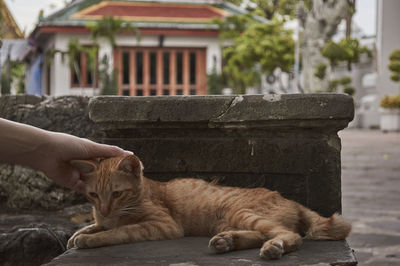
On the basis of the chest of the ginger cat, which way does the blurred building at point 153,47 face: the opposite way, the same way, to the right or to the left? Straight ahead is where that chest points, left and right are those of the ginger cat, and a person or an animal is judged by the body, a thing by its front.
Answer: to the left

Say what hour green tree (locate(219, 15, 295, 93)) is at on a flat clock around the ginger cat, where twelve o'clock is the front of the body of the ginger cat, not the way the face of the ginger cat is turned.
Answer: The green tree is roughly at 3 o'clock from the ginger cat.

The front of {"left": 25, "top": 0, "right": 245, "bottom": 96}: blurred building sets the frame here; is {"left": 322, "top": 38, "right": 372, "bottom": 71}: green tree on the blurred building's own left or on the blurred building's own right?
on the blurred building's own left

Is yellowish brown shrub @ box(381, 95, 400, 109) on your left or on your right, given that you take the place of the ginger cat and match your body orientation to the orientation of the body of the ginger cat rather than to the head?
on your right

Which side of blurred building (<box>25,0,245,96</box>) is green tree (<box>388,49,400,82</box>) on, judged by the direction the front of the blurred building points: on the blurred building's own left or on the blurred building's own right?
on the blurred building's own left

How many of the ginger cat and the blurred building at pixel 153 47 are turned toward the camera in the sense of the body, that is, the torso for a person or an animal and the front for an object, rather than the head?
1

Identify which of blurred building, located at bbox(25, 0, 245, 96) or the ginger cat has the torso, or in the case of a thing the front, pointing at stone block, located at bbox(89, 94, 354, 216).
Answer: the blurred building

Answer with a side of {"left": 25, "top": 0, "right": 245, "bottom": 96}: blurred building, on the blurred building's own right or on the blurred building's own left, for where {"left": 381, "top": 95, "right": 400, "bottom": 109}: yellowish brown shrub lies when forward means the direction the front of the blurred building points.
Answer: on the blurred building's own left

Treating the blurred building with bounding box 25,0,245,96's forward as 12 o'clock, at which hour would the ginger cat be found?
The ginger cat is roughly at 12 o'clock from the blurred building.

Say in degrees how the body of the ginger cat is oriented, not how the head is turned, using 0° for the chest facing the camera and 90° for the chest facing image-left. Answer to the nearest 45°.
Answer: approximately 90°

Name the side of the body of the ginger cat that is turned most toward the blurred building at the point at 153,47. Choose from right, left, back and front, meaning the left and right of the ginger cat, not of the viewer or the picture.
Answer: right
